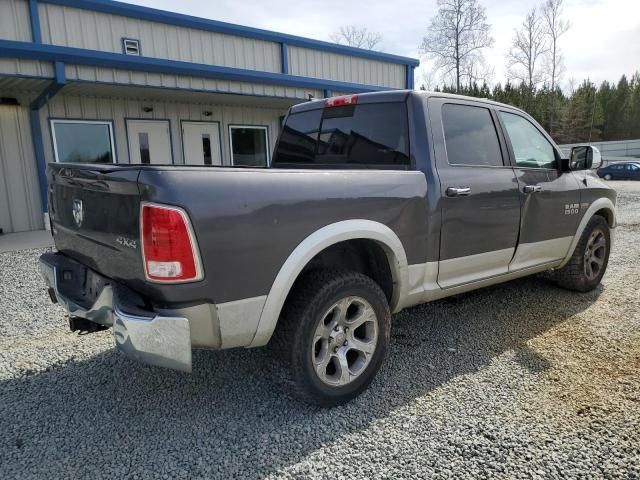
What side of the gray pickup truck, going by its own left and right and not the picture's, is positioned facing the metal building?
left

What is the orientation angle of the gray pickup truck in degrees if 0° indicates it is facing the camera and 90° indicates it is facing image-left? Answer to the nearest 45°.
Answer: approximately 225°
